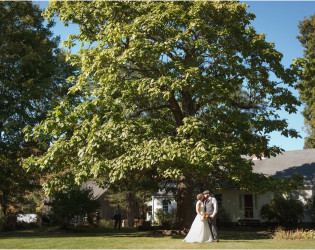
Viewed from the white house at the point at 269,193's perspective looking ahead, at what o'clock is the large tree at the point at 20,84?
The large tree is roughly at 2 o'clock from the white house.

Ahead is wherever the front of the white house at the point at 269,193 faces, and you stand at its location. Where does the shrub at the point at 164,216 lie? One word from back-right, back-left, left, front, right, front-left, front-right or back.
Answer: right

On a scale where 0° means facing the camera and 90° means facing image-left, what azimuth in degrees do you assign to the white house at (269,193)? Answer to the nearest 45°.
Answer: approximately 0°

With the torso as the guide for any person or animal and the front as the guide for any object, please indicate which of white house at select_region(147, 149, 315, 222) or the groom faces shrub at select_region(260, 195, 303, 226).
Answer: the white house

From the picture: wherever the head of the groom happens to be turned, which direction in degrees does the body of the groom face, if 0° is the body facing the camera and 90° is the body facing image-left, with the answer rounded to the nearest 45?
approximately 45°

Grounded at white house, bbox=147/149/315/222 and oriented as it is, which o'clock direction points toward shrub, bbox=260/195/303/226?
The shrub is roughly at 12 o'clock from the white house.

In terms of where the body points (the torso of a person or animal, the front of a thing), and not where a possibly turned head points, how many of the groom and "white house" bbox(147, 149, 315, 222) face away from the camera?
0

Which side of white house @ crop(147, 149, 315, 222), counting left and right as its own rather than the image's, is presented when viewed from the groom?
front
